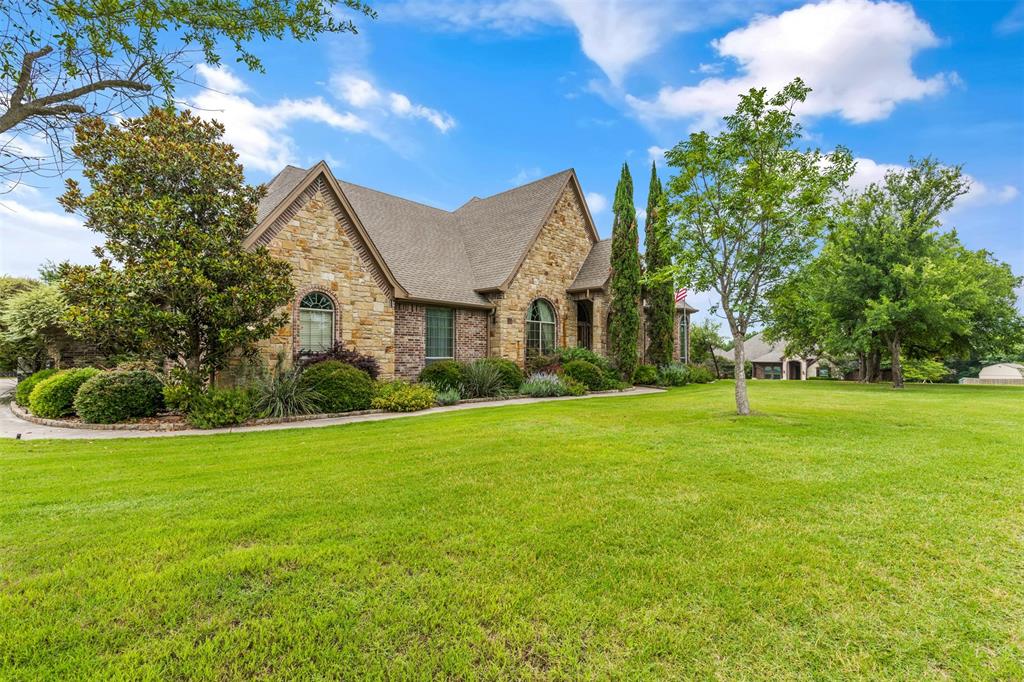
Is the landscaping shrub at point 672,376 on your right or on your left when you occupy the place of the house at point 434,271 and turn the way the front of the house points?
on your left

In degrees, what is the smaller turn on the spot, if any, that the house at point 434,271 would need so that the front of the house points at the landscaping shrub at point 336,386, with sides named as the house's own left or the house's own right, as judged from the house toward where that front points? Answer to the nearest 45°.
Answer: approximately 45° to the house's own right

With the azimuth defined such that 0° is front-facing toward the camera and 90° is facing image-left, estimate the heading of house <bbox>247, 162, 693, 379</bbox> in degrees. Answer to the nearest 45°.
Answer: approximately 315°

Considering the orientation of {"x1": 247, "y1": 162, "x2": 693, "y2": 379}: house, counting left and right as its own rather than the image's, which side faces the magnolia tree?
right

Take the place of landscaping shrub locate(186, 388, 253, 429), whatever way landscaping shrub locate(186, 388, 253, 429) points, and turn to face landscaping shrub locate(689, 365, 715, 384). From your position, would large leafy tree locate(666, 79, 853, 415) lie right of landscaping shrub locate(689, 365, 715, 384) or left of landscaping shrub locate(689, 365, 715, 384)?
right

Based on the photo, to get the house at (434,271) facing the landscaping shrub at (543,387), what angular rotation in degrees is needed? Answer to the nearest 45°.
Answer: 0° — it already faces it

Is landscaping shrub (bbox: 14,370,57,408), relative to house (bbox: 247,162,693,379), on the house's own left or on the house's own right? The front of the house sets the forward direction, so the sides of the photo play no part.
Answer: on the house's own right

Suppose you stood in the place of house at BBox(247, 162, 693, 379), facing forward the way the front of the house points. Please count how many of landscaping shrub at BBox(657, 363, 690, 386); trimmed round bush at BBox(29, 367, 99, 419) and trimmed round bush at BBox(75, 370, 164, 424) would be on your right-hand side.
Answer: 2
